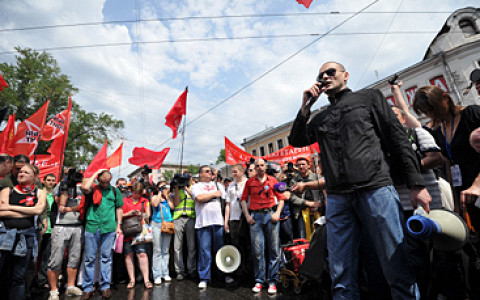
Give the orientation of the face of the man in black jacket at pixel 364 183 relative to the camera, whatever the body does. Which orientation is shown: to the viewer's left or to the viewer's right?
to the viewer's left

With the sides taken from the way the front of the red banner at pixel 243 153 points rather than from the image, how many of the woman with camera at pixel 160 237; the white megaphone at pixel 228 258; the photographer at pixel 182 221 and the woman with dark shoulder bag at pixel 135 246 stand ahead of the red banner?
4

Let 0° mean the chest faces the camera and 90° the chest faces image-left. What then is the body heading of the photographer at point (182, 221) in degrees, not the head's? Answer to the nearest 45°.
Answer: approximately 0°

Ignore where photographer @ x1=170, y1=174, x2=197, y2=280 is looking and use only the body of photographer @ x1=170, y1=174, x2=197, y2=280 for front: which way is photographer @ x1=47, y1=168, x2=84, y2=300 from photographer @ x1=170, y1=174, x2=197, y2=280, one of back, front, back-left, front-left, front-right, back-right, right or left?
right
